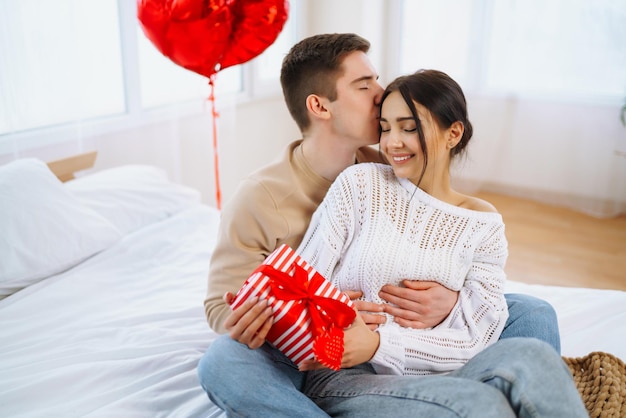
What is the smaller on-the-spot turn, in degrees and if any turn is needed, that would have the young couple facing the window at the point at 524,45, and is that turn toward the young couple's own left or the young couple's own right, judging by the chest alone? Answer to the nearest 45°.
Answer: approximately 135° to the young couple's own left

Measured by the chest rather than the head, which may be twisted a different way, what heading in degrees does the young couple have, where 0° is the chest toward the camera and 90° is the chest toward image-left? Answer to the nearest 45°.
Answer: approximately 315°

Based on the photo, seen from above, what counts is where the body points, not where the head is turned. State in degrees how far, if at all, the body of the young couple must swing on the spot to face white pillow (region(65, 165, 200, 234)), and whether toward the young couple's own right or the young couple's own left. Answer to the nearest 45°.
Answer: approximately 180°

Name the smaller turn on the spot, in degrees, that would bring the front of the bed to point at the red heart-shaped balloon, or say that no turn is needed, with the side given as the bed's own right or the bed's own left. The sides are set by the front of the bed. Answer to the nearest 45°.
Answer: approximately 135° to the bed's own left

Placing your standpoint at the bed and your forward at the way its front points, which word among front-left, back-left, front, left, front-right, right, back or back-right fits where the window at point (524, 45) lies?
left

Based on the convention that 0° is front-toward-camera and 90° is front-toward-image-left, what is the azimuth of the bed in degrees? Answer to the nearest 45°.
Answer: approximately 315°

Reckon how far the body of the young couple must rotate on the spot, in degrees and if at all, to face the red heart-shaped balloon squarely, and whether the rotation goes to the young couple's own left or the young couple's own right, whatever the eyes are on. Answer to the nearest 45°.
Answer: approximately 180°
